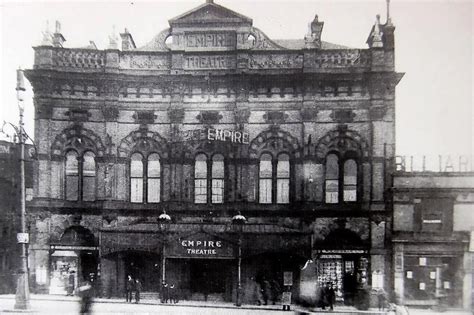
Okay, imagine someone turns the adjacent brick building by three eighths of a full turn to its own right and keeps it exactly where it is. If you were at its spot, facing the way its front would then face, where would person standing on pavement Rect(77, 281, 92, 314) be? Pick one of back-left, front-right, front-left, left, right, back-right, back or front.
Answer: left

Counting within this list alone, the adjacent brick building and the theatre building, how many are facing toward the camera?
2

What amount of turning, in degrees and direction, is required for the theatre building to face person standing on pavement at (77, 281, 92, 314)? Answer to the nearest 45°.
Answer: approximately 45° to its right

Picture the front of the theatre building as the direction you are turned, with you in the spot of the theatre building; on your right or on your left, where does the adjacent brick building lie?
on your left

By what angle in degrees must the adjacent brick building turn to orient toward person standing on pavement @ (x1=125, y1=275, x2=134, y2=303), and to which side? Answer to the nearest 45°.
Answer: approximately 90° to its right

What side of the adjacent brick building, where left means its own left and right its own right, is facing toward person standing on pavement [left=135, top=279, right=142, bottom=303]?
right

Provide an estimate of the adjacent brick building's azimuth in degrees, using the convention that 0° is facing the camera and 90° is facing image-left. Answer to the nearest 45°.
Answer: approximately 0°

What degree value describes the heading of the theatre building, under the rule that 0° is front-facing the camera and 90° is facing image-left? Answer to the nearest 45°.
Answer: approximately 0°
